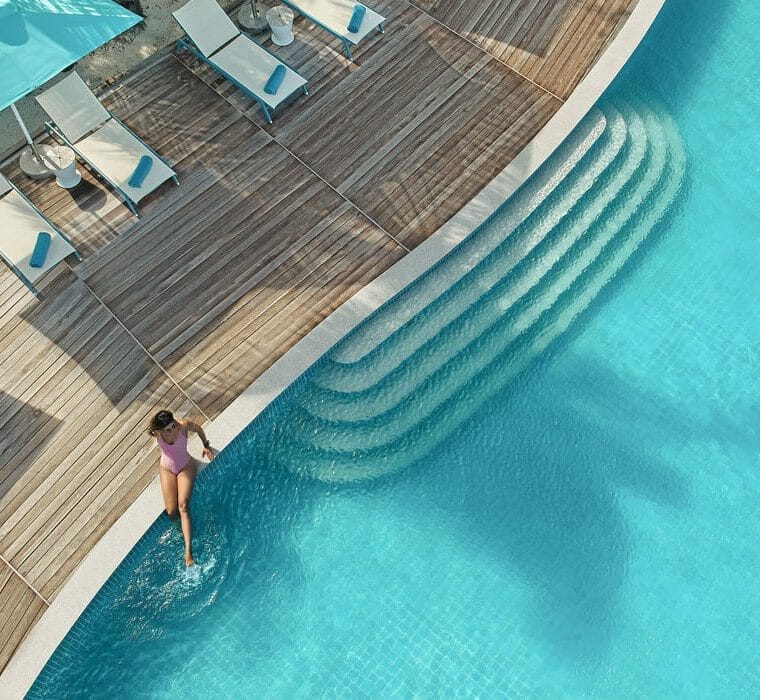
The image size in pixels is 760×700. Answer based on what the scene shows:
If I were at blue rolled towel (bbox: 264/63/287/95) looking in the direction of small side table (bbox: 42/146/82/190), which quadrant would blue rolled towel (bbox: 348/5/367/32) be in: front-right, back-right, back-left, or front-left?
back-right

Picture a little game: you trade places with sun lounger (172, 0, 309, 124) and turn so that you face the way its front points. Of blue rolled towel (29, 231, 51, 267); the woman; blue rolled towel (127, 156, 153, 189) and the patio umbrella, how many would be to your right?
4

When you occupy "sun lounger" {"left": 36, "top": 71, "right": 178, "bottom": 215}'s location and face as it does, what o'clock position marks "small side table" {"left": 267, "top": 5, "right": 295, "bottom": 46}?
The small side table is roughly at 10 o'clock from the sun lounger.

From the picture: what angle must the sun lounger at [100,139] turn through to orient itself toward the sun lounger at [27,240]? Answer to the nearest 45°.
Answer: approximately 90° to its right

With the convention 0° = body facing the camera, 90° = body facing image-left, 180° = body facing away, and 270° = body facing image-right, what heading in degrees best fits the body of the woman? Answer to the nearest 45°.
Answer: approximately 0°

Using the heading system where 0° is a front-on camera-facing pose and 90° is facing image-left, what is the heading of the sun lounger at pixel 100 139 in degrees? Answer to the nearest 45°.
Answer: approximately 315°

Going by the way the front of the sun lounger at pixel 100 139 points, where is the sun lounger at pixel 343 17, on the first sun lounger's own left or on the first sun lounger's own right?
on the first sun lounger's own left

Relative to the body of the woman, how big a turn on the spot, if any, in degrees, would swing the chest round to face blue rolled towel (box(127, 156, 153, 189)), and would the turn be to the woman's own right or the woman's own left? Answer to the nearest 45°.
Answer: approximately 135° to the woman's own left
